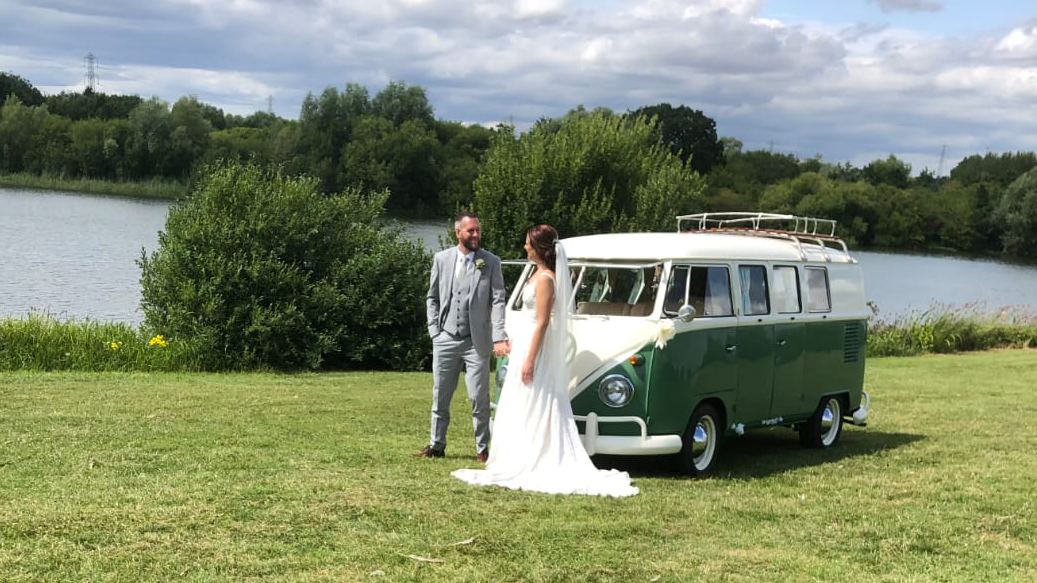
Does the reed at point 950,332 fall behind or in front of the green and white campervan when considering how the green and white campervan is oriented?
behind

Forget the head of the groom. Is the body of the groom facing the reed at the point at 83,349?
no

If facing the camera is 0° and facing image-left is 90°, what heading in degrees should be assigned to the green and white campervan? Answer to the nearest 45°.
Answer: approximately 45°

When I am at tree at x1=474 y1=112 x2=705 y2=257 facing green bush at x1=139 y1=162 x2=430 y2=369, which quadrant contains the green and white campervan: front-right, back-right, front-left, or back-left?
front-left

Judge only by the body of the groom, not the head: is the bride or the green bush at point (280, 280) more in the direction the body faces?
the bride

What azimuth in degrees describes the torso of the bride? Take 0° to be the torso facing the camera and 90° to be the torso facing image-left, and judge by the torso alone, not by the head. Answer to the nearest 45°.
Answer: approximately 90°

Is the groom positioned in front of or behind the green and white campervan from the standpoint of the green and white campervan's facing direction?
in front

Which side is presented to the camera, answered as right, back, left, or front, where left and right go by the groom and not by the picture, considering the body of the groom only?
front

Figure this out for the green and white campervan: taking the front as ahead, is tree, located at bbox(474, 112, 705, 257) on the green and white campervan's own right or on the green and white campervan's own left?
on the green and white campervan's own right

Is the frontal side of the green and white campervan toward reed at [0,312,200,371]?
no

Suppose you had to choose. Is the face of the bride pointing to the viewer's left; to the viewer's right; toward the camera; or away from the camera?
to the viewer's left

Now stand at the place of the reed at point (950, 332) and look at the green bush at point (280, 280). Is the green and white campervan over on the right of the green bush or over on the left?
left

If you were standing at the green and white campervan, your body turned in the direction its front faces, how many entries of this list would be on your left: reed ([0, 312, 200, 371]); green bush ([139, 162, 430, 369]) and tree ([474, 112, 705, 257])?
0
